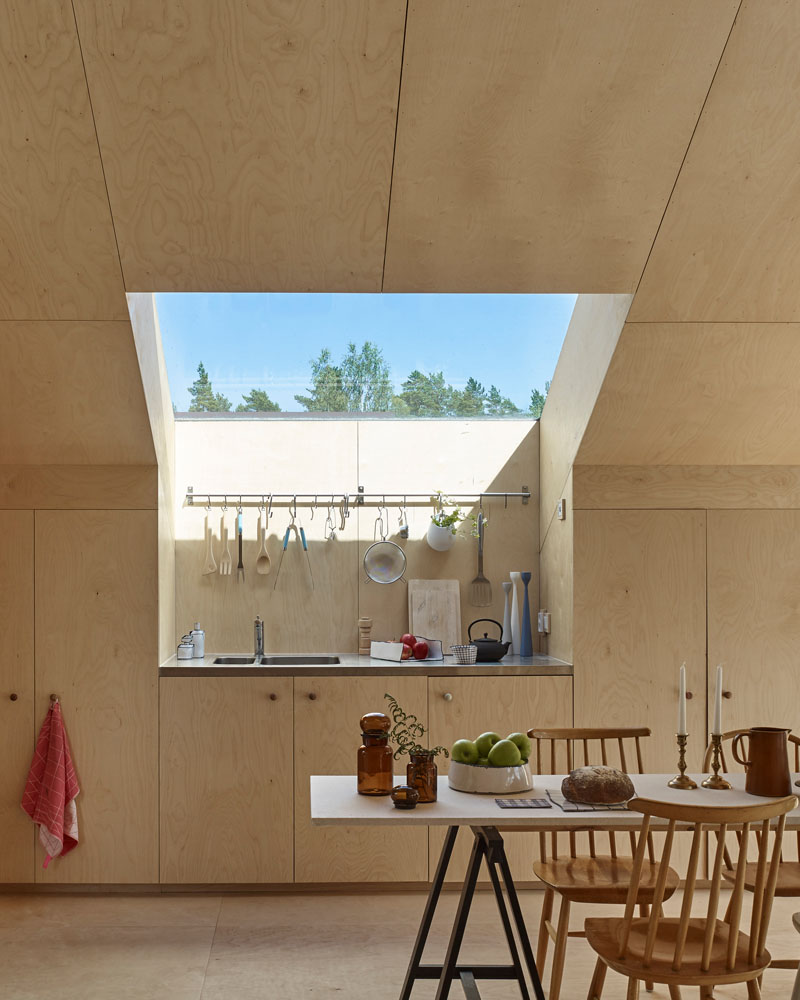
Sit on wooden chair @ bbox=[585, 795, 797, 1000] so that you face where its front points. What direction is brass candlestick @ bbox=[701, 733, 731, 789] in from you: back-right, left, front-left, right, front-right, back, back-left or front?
front-right

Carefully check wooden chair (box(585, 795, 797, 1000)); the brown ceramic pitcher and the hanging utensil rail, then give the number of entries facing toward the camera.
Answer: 1

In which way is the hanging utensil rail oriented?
toward the camera

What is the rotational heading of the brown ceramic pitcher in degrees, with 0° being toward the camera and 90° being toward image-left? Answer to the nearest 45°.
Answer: approximately 270°

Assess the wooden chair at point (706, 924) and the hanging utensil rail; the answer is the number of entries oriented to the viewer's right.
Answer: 0

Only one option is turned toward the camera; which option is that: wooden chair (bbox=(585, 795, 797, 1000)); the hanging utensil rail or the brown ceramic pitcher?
the hanging utensil rail

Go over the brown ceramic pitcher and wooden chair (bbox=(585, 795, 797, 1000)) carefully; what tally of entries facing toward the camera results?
0

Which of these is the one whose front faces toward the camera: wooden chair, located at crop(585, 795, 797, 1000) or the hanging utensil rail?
the hanging utensil rail

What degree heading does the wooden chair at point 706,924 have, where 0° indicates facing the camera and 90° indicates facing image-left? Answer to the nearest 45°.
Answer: approximately 135°
